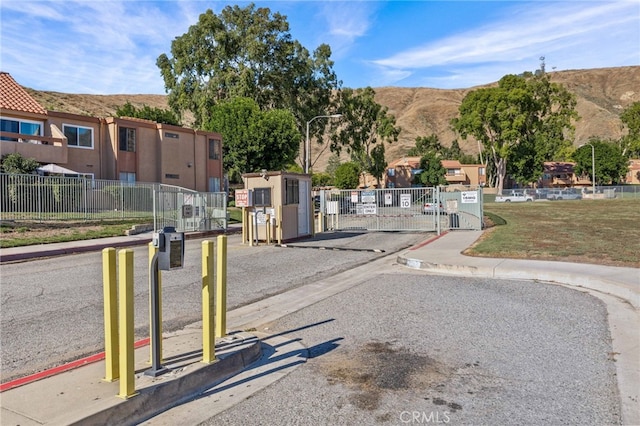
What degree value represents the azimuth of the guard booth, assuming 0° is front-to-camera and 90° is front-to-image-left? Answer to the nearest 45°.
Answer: approximately 315°

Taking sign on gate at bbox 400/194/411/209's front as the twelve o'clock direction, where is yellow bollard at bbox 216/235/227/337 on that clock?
The yellow bollard is roughly at 12 o'clock from the sign on gate.

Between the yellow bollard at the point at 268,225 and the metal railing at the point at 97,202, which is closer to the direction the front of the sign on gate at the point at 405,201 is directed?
the yellow bollard

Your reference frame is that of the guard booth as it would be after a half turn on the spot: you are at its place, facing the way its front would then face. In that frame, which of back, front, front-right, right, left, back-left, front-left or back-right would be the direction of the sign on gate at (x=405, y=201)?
right

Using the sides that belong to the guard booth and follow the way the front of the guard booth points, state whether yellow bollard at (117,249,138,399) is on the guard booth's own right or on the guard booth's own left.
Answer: on the guard booth's own right

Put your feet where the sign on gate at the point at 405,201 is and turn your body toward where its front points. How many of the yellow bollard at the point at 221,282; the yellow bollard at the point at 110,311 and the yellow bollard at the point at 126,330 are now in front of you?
3

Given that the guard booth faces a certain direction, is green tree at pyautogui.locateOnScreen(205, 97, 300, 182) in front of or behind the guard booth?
behind

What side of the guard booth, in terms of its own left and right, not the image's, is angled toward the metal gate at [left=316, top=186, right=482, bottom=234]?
left

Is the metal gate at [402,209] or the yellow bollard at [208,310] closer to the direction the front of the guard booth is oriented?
the yellow bollard

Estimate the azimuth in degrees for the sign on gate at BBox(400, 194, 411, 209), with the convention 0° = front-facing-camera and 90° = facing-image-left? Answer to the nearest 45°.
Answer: approximately 0°

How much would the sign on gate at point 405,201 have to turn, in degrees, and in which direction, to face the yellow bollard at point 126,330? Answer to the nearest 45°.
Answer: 0° — it already faces it

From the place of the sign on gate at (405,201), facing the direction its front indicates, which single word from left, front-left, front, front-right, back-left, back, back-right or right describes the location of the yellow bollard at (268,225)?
front-right
